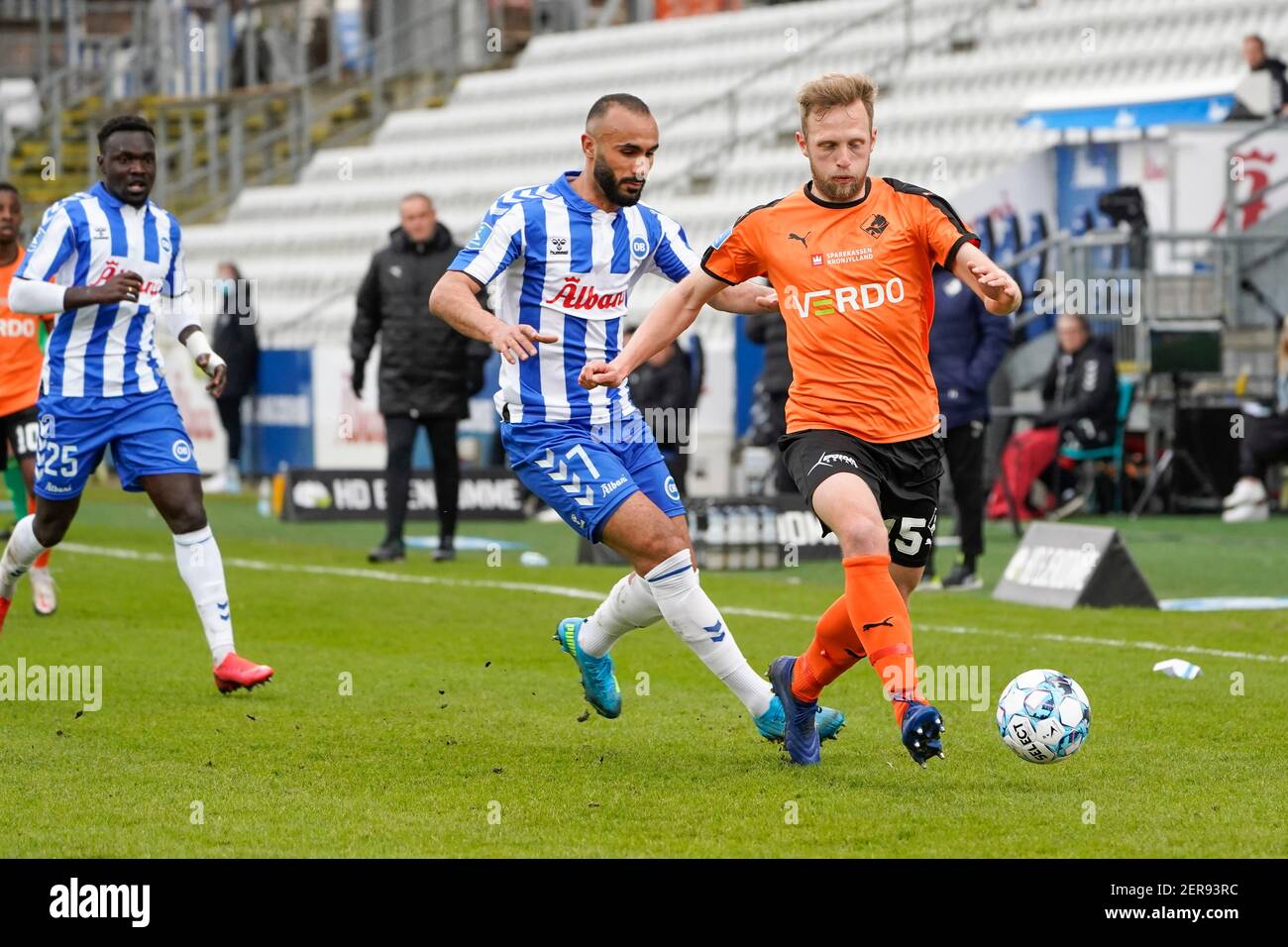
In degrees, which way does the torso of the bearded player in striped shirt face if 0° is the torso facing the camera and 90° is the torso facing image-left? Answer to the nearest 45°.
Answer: approximately 315°

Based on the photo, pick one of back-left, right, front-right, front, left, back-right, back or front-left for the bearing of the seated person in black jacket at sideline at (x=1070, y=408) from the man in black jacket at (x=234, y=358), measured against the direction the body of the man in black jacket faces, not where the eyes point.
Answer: back-left

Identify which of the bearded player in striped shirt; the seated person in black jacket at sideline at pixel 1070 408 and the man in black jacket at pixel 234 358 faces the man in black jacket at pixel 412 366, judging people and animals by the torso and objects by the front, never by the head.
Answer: the seated person in black jacket at sideline

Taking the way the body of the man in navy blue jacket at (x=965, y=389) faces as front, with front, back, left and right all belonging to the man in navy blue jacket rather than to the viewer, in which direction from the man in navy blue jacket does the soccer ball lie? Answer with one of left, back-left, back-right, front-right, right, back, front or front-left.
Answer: front-left
